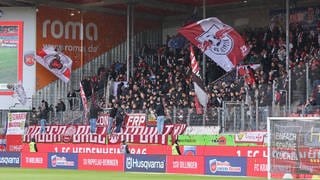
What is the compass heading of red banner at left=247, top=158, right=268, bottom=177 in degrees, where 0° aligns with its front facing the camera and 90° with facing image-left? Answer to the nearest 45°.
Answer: approximately 0°

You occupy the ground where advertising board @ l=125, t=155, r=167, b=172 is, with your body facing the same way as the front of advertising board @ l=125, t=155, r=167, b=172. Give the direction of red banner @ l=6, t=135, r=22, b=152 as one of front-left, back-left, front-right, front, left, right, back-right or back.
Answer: back-right

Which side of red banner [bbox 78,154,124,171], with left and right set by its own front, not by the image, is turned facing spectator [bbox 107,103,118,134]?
back

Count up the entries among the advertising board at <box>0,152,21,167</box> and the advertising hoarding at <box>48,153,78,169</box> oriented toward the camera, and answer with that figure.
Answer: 2

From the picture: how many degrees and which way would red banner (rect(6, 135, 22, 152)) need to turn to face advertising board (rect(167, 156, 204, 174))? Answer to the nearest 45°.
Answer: approximately 45° to its left

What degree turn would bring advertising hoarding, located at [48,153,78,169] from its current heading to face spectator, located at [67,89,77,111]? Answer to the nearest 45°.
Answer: approximately 180°

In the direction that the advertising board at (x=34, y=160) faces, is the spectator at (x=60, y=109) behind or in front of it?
behind

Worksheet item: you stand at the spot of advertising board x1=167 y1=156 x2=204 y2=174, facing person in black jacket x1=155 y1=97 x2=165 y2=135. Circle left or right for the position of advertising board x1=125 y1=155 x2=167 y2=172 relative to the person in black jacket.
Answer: left

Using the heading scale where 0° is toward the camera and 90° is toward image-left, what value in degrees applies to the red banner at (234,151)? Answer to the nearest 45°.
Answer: approximately 0°
